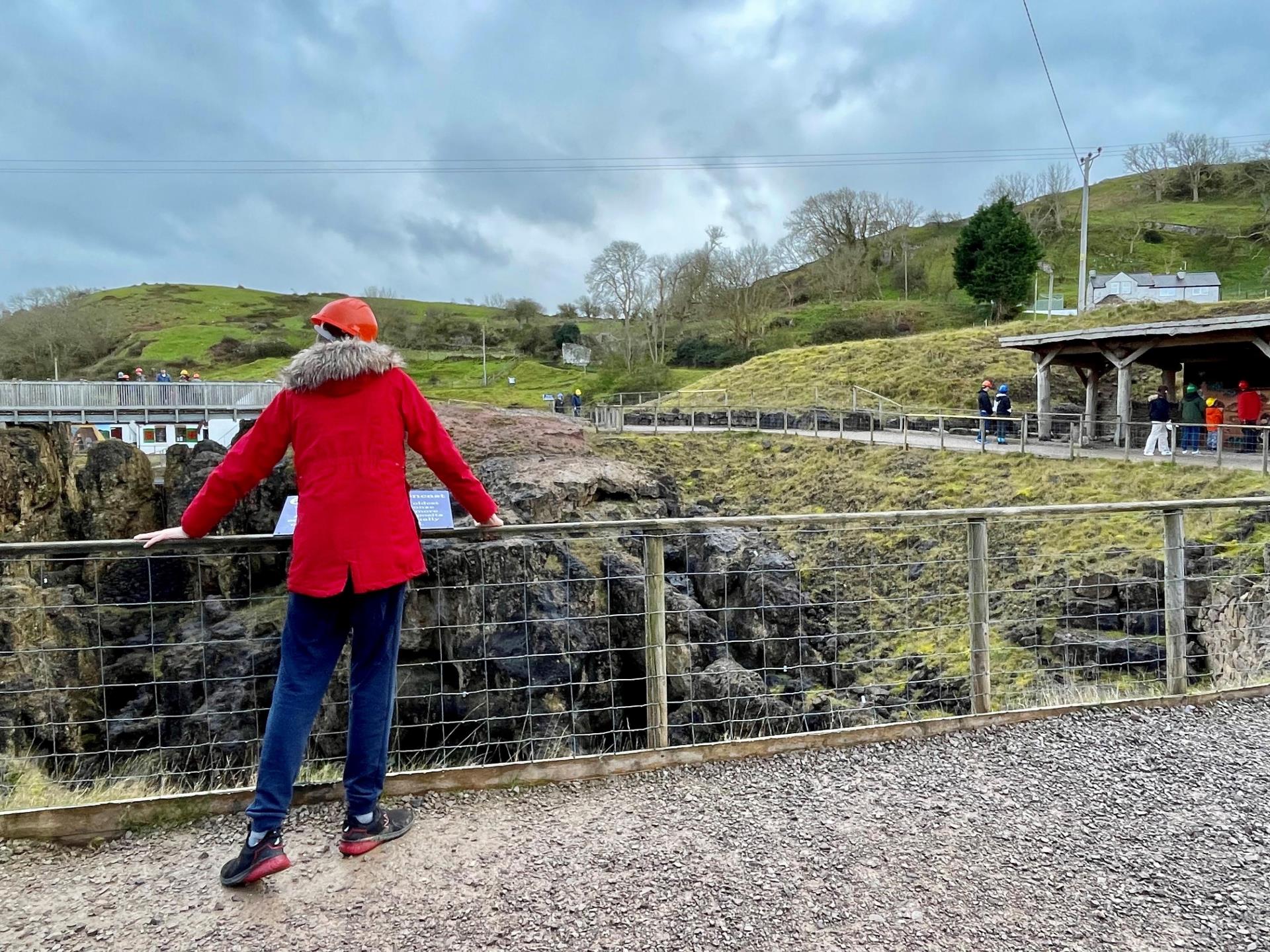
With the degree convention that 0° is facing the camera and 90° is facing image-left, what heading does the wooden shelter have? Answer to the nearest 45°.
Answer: approximately 45°

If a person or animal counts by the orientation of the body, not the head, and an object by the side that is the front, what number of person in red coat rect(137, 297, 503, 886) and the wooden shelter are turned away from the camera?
1

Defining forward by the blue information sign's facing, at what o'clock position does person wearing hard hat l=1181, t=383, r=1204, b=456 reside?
The person wearing hard hat is roughly at 8 o'clock from the blue information sign.

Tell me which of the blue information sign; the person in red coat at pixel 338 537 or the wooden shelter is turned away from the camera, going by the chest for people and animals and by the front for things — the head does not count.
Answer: the person in red coat

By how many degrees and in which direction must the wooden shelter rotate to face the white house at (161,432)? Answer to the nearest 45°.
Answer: approximately 45° to its right

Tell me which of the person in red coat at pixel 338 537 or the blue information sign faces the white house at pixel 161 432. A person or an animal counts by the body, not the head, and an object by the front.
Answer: the person in red coat

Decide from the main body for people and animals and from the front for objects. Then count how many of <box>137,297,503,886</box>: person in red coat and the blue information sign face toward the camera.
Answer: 1

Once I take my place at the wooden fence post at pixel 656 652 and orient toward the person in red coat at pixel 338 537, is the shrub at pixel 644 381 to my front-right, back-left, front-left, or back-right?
back-right

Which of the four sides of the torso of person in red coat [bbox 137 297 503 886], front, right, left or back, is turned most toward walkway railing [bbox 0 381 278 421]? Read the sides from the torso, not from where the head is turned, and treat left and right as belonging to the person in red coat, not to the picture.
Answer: front

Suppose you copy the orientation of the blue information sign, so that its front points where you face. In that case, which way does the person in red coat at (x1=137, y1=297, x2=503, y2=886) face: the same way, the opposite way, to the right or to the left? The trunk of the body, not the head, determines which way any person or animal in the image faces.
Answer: the opposite way

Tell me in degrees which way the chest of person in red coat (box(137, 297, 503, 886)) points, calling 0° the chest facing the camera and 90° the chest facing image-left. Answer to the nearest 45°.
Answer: approximately 180°

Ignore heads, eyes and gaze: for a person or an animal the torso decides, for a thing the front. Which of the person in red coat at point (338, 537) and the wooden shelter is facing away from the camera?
the person in red coat
